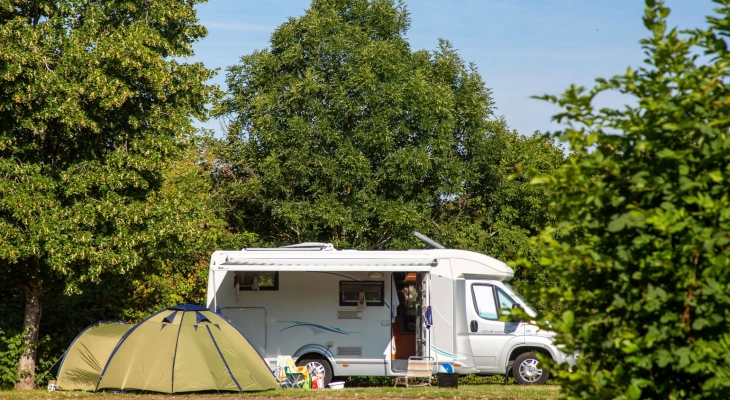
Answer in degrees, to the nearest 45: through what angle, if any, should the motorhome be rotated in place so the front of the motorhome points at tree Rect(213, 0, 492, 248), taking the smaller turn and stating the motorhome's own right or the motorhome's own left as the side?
approximately 90° to the motorhome's own left

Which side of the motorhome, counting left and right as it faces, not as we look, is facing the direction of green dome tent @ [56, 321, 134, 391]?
back

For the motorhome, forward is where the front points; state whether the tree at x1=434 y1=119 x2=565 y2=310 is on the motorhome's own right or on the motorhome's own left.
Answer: on the motorhome's own left

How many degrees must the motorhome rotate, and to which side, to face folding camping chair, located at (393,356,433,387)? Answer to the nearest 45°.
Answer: approximately 45° to its right

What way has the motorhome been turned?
to the viewer's right

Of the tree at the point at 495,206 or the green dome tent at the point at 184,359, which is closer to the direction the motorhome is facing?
the tree

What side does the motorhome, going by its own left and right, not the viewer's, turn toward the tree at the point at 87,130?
back

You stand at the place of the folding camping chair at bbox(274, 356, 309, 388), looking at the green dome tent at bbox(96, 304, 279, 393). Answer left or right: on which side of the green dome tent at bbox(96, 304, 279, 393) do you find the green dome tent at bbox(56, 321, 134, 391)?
right
